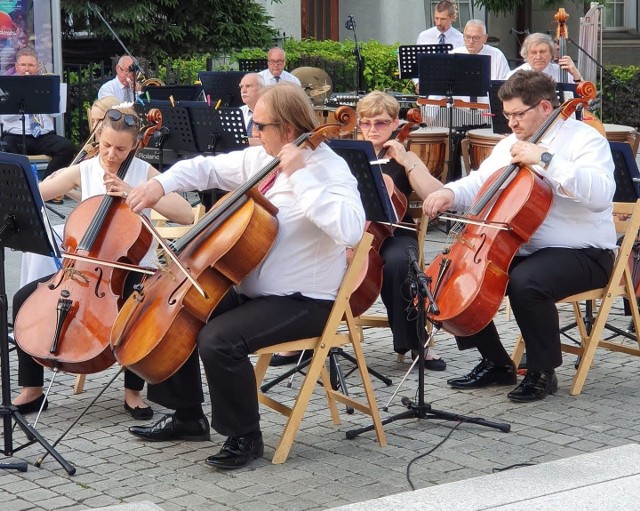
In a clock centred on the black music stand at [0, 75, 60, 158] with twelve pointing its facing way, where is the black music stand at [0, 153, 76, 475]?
the black music stand at [0, 153, 76, 475] is roughly at 6 o'clock from the black music stand at [0, 75, 60, 158].

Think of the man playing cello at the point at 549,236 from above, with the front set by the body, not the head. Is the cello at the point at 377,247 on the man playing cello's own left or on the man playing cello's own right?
on the man playing cello's own right

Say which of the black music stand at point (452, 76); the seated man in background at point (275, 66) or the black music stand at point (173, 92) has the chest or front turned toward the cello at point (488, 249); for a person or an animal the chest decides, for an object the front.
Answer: the seated man in background

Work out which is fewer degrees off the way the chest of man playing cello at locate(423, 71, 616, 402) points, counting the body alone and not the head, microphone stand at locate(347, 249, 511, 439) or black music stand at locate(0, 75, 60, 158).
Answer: the microphone stand

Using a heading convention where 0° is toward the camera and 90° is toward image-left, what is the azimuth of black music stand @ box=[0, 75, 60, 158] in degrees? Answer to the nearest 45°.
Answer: approximately 180°

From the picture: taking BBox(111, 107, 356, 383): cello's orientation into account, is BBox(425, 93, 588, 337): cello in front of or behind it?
behind

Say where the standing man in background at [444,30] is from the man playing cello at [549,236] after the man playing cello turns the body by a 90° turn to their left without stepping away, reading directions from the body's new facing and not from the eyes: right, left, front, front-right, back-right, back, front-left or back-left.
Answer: back-left

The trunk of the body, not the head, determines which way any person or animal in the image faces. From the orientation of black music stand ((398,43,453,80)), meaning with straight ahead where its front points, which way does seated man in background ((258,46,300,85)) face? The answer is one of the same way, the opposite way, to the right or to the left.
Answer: the opposite way

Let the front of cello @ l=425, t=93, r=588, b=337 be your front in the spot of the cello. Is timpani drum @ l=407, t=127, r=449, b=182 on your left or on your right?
on your right

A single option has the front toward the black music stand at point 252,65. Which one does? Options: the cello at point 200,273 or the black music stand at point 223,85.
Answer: the black music stand at point 223,85

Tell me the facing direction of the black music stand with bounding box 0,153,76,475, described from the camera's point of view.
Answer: facing away from the viewer and to the right of the viewer

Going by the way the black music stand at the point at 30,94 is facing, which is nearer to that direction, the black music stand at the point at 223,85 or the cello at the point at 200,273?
the black music stand

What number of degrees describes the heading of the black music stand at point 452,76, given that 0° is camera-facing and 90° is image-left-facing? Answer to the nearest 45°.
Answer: approximately 180°

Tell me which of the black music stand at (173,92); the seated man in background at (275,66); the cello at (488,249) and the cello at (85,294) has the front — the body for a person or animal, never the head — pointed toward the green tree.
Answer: the black music stand

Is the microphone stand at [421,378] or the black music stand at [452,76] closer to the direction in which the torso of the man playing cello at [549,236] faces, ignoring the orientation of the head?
the microphone stand
